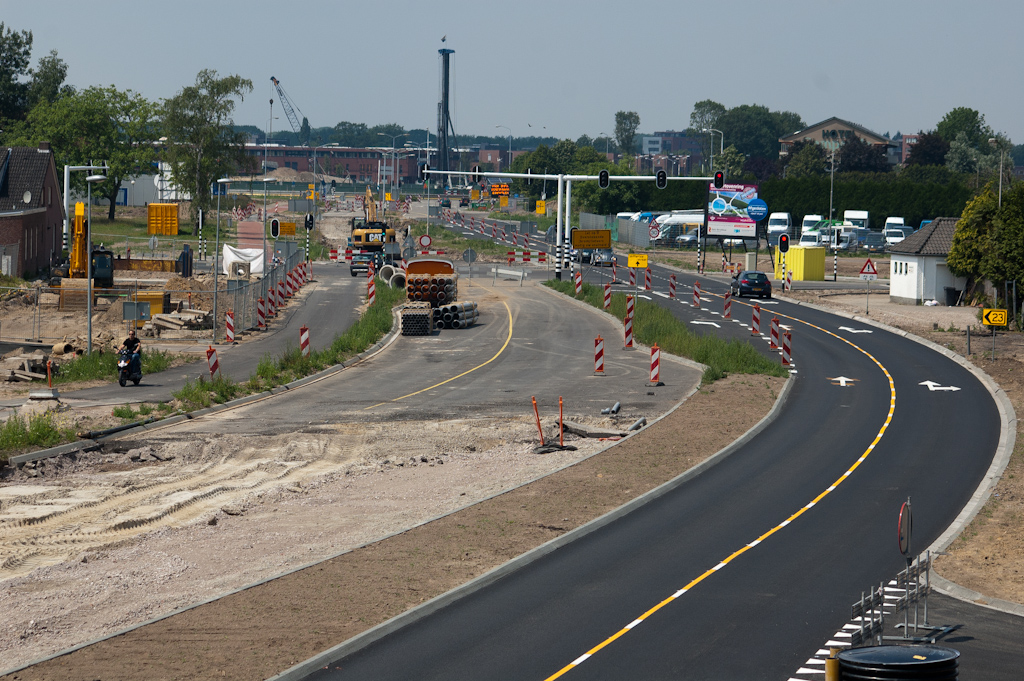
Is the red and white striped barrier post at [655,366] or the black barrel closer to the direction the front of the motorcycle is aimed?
the black barrel

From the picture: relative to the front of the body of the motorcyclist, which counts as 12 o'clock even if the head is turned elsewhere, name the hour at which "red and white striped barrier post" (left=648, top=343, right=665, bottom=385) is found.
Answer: The red and white striped barrier post is roughly at 8 o'clock from the motorcyclist.

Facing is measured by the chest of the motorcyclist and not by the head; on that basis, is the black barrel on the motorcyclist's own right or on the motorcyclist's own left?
on the motorcyclist's own left

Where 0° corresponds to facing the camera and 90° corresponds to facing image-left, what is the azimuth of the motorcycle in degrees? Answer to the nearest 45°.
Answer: approximately 45°

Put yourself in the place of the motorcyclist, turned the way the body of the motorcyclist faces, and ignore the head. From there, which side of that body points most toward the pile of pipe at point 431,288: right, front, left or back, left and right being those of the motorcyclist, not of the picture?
back

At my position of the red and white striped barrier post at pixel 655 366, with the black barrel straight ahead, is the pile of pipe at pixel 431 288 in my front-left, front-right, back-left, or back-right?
back-right

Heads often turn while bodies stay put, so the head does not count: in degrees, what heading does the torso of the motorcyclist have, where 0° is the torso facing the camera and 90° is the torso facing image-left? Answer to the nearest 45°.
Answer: approximately 45°

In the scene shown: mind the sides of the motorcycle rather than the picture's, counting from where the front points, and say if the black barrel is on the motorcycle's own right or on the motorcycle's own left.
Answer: on the motorcycle's own left

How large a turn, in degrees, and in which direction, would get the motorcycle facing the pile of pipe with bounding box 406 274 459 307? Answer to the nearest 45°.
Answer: approximately 180°

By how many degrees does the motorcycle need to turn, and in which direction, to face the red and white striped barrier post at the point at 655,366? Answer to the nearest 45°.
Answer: approximately 135° to its left
